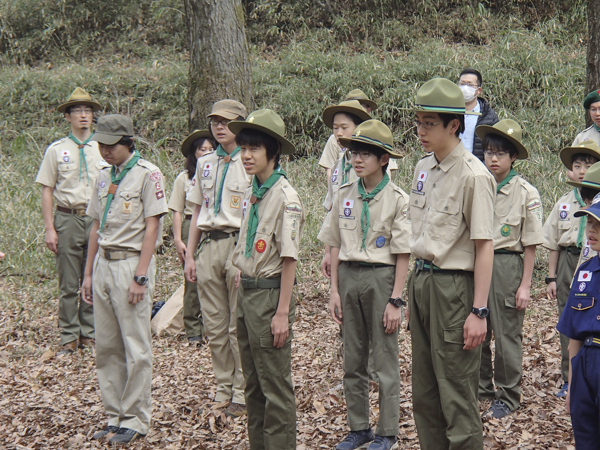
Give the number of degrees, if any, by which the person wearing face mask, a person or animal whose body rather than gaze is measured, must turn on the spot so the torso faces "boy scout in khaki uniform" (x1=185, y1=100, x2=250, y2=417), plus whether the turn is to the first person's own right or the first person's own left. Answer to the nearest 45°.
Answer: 0° — they already face them

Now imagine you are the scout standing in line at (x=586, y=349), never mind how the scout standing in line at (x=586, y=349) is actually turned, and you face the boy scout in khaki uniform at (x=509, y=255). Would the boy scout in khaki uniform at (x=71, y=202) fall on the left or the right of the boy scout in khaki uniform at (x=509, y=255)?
left

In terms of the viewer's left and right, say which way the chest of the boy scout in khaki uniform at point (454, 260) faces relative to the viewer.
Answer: facing the viewer and to the left of the viewer

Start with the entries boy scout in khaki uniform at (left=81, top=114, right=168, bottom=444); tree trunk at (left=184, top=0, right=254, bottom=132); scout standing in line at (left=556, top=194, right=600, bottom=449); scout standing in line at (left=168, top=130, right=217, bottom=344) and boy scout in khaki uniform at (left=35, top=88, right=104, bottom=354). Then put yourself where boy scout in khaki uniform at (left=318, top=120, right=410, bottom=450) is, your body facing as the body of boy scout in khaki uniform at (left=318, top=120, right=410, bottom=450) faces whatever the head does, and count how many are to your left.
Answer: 1

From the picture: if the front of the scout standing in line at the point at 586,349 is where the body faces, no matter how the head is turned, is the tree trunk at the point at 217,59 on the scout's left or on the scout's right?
on the scout's right

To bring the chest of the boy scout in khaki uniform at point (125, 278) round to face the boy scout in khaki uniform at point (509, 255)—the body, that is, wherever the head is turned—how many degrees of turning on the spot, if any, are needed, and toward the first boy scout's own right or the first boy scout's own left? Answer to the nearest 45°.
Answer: approximately 135° to the first boy scout's own left

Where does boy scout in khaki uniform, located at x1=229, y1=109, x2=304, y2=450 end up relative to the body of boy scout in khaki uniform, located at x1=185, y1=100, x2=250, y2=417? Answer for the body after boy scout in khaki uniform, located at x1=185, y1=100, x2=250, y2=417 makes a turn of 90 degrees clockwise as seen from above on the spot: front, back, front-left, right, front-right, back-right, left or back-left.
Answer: back-left

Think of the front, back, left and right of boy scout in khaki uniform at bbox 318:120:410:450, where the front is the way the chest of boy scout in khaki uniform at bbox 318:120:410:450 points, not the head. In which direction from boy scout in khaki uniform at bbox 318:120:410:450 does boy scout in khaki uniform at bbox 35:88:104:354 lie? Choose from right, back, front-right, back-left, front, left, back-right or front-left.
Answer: right

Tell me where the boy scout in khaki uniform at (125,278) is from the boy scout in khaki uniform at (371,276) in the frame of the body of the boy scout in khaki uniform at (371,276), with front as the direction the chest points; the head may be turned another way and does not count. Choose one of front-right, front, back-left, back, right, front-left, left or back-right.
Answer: front-right

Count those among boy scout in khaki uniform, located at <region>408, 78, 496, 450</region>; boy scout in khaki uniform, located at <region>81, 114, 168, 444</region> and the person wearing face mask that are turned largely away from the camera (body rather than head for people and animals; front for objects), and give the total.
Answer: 0

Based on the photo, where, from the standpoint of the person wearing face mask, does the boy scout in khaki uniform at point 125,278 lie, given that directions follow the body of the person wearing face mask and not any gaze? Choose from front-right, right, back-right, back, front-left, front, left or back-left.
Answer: front

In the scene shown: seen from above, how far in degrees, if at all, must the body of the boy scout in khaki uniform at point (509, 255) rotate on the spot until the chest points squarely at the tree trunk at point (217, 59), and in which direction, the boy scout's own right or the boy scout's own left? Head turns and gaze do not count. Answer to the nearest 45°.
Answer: approximately 90° to the boy scout's own right

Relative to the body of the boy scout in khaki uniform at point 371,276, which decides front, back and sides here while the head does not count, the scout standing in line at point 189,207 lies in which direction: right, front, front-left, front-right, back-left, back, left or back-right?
right
